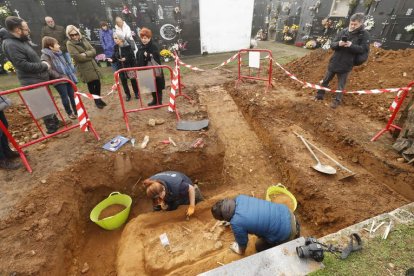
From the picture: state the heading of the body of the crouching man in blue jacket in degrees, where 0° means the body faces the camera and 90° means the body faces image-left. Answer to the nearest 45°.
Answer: approximately 90°

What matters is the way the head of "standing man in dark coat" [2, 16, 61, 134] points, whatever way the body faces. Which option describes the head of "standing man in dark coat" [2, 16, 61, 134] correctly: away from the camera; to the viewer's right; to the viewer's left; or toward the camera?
to the viewer's right

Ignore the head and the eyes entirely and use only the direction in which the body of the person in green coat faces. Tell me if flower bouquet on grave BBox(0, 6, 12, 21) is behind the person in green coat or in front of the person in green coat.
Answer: behind

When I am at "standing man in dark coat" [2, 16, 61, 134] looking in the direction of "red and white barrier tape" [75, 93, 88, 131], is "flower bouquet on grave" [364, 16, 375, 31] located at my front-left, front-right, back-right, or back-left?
front-left

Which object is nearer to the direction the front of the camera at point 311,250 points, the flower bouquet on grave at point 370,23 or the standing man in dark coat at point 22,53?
the standing man in dark coat

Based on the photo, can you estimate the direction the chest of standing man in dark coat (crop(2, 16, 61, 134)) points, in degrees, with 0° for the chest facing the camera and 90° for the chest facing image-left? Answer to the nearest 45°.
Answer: approximately 270°

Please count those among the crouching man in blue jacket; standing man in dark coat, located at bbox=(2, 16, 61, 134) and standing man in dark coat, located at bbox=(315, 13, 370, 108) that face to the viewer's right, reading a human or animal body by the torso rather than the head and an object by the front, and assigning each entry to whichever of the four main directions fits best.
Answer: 1

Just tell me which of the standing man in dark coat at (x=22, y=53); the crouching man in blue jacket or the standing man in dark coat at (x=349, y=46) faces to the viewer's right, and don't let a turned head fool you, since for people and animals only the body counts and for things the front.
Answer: the standing man in dark coat at (x=22, y=53)

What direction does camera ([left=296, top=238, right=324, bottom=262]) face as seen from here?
to the viewer's left

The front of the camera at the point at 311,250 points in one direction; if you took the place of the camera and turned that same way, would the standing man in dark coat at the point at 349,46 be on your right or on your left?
on your right

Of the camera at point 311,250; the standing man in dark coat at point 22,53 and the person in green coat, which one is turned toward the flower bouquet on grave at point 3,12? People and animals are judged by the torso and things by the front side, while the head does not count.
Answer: the camera

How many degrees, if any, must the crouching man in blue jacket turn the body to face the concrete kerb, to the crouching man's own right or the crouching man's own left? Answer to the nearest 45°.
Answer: approximately 180°

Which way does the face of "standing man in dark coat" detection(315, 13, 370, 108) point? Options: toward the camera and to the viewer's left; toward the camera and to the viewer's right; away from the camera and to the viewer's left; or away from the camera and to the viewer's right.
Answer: toward the camera and to the viewer's left

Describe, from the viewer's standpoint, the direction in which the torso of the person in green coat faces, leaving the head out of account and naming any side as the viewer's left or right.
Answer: facing the viewer and to the right of the viewer

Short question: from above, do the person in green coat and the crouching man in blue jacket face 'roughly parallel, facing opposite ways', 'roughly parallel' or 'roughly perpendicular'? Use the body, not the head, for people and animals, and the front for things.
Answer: roughly parallel, facing opposite ways

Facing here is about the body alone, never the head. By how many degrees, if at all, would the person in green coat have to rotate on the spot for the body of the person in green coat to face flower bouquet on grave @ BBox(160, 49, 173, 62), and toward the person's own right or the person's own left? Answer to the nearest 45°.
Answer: approximately 90° to the person's own left
